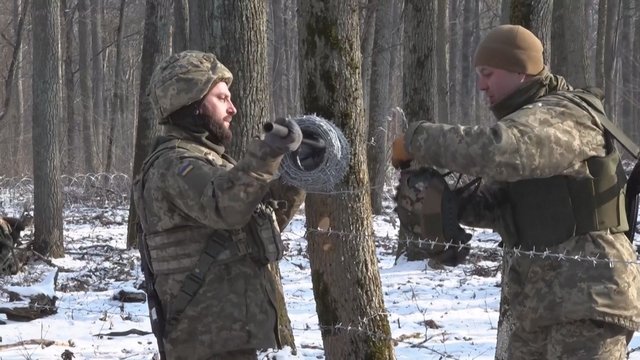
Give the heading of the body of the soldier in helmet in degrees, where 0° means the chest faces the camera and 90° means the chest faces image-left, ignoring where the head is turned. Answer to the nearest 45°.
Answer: approximately 270°

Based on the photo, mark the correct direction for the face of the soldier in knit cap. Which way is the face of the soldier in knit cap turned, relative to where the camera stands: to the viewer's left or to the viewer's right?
to the viewer's left

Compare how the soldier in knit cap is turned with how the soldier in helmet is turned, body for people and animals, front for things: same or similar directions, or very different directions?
very different directions

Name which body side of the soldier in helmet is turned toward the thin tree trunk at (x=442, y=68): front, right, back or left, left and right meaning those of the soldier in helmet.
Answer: left

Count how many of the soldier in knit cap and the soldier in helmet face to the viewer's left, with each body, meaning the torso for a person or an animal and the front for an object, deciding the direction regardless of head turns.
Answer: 1

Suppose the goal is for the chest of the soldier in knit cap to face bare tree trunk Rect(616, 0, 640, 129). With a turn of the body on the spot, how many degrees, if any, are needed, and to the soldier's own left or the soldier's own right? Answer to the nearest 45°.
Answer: approximately 90° to the soldier's own right

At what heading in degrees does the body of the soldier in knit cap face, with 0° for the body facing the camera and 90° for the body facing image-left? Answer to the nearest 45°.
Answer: approximately 90°

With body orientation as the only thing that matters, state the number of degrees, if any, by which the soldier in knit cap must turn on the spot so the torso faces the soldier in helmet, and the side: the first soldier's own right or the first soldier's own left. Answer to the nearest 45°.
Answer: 0° — they already face them

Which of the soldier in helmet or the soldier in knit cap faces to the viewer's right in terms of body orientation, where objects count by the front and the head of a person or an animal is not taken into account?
the soldier in helmet

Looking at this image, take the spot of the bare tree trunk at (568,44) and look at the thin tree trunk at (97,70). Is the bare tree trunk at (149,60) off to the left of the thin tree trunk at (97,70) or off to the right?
left

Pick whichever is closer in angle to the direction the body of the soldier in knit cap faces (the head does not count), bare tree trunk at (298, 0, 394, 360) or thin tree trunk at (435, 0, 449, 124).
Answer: the bare tree trunk

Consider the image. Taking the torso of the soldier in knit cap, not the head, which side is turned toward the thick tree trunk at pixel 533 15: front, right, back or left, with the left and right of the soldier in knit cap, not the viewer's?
right

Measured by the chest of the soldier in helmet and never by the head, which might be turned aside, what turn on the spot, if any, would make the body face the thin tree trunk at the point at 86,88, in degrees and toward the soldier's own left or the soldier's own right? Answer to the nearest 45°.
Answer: approximately 90° to the soldier's own left
